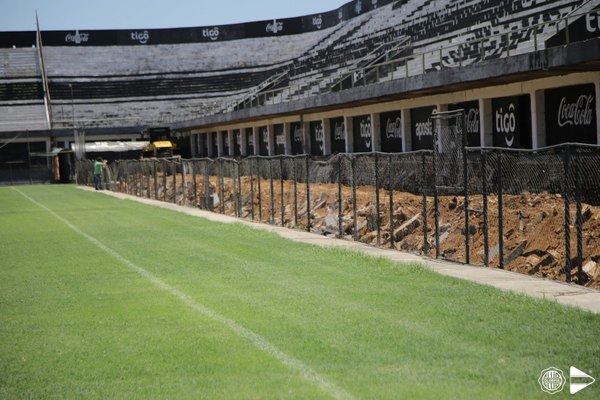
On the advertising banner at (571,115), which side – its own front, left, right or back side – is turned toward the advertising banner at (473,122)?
right

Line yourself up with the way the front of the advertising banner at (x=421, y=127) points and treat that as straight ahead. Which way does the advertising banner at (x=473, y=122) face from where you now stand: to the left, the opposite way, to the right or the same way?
the same way

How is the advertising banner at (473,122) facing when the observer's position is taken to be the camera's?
facing the viewer and to the left of the viewer

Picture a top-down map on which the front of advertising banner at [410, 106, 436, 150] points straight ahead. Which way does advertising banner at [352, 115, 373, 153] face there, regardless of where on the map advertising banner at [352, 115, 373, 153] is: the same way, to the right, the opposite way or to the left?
the same way

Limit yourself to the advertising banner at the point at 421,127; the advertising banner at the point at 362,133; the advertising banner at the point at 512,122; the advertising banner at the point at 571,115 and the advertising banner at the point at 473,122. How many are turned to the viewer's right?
0

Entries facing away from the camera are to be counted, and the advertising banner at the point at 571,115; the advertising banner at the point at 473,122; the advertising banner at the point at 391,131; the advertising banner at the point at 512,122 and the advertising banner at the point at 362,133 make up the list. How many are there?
0

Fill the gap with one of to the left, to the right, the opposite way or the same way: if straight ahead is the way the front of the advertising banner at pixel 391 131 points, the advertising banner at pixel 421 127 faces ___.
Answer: the same way

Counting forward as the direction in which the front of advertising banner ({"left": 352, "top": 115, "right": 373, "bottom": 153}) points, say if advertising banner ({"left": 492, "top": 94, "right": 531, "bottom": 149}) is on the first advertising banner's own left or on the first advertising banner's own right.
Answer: on the first advertising banner's own left

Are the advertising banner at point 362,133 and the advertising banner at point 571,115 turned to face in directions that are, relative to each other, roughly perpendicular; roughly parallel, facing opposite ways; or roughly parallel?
roughly parallel

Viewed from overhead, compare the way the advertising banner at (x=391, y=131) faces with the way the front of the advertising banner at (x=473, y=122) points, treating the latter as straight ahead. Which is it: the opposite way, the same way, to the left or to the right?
the same way

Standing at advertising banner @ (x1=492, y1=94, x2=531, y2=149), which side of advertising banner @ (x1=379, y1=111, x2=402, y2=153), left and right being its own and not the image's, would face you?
left

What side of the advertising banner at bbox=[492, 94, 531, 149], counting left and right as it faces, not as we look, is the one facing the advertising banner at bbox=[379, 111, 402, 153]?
right
